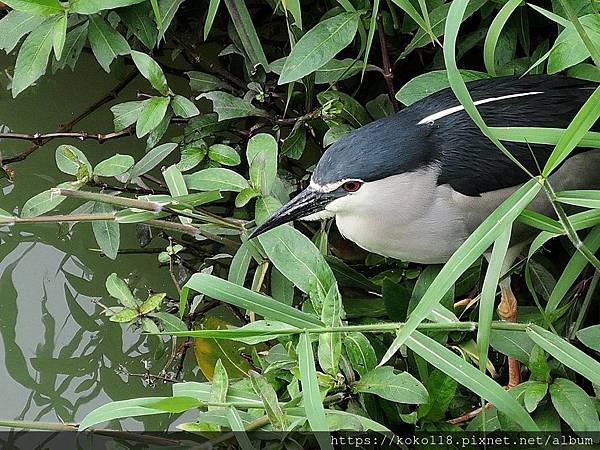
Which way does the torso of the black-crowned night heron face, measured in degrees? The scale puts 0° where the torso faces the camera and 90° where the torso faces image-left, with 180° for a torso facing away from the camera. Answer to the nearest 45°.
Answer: approximately 90°

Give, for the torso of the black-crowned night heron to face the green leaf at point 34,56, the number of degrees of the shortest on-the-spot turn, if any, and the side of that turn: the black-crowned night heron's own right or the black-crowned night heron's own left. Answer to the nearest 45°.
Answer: approximately 45° to the black-crowned night heron's own right

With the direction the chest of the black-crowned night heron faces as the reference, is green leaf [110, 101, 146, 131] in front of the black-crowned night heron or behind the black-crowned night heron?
in front
